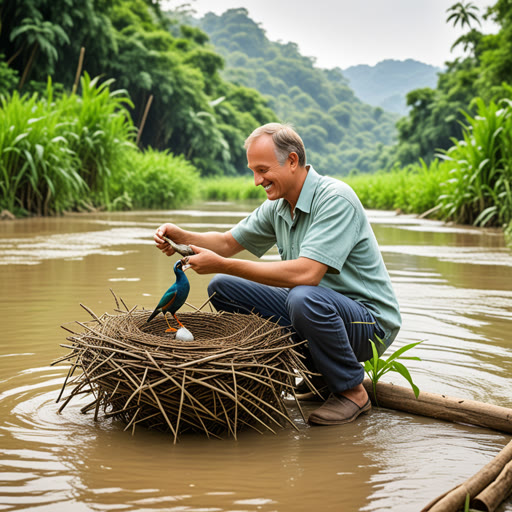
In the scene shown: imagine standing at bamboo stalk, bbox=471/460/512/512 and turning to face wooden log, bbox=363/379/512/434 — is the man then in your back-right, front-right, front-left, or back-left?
front-left

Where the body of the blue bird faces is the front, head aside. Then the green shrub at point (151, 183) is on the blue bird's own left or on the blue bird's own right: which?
on the blue bird's own left

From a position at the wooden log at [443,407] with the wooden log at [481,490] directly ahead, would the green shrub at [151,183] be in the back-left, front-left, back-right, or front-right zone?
back-right

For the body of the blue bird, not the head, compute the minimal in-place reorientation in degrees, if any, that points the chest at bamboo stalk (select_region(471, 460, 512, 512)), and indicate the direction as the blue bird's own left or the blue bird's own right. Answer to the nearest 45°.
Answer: approximately 45° to the blue bird's own right

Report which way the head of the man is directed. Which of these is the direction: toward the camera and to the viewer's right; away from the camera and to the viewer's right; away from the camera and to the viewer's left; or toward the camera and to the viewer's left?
toward the camera and to the viewer's left

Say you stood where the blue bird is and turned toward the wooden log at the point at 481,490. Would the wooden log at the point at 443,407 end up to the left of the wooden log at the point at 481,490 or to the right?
left

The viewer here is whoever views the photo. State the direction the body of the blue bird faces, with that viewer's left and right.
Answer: facing to the right of the viewer

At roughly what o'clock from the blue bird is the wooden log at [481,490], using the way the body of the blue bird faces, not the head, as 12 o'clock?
The wooden log is roughly at 2 o'clock from the blue bird.

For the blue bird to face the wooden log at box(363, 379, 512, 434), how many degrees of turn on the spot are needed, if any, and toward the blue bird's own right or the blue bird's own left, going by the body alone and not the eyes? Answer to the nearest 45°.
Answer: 0° — it already faces it
